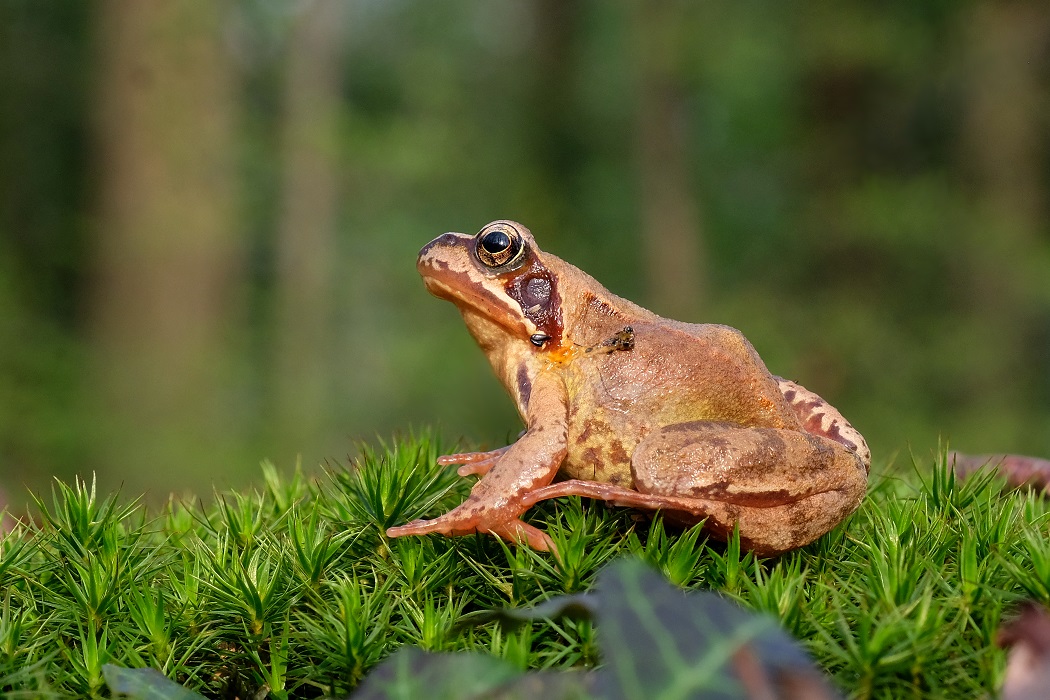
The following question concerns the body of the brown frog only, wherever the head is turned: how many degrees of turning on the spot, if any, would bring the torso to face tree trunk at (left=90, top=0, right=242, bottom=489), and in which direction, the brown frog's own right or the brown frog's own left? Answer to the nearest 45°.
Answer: approximately 45° to the brown frog's own right

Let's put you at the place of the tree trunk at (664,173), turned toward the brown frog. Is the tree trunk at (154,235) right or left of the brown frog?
right

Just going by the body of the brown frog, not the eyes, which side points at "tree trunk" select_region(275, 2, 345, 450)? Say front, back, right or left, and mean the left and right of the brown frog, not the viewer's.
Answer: right

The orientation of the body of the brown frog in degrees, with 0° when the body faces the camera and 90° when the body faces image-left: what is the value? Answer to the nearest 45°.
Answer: approximately 90°

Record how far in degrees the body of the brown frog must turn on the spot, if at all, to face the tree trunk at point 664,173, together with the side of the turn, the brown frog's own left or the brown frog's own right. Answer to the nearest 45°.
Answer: approximately 90° to the brown frog's own right
